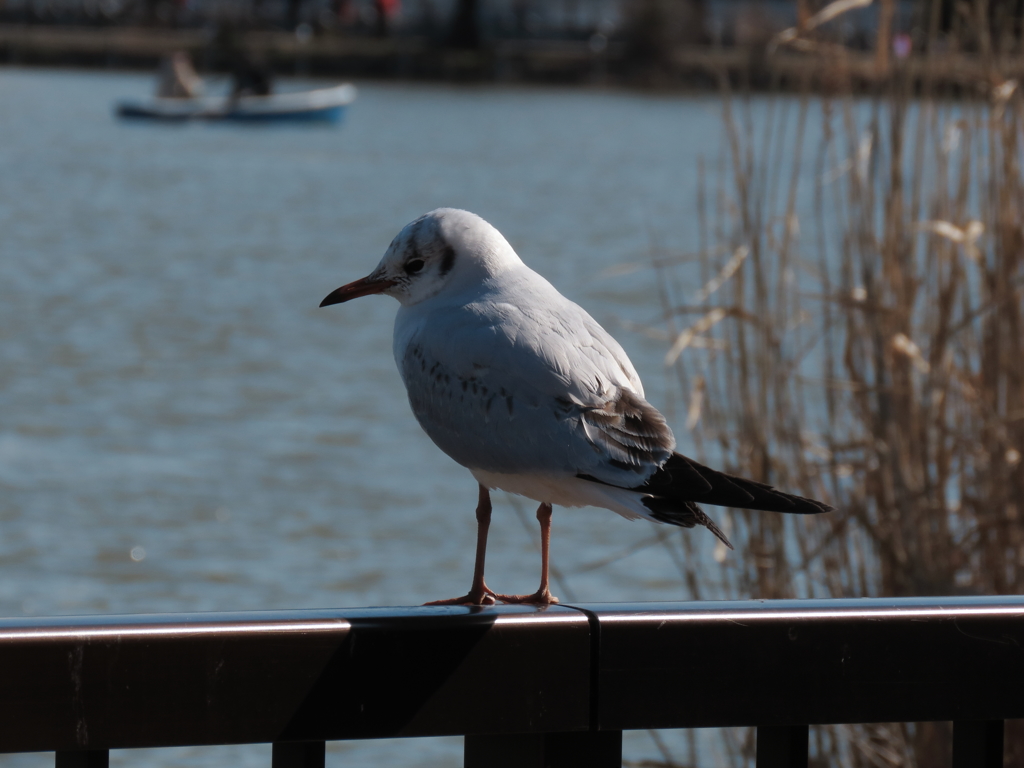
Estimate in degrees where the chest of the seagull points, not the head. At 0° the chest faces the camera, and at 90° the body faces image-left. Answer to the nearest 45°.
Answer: approximately 90°

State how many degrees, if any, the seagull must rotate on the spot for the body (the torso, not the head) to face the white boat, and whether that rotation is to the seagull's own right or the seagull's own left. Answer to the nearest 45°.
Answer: approximately 90° to the seagull's own right
